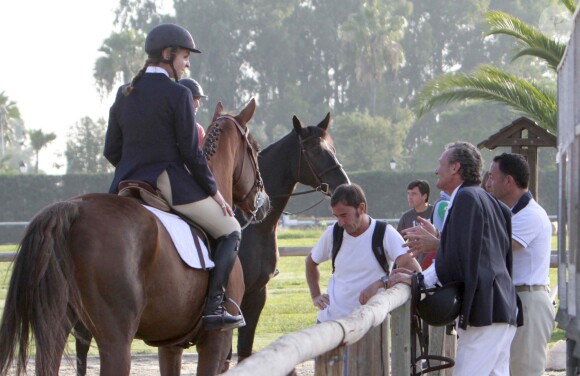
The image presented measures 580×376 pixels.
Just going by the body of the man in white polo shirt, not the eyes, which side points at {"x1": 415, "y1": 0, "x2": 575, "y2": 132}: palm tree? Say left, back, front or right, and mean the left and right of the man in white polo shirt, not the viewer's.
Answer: right

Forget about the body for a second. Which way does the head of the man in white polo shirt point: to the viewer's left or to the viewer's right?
to the viewer's left

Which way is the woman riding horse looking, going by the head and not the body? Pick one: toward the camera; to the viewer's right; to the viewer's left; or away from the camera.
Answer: to the viewer's right

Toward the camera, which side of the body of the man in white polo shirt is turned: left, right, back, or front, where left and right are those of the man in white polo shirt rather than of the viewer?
left

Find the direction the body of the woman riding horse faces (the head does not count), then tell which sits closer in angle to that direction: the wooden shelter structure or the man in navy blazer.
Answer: the wooden shelter structure

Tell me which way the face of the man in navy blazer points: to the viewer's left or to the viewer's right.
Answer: to the viewer's left

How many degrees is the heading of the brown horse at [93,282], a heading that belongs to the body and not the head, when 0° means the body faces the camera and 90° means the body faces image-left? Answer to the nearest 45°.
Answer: approximately 225°

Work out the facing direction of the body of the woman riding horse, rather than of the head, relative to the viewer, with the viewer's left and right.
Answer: facing away from the viewer and to the right of the viewer

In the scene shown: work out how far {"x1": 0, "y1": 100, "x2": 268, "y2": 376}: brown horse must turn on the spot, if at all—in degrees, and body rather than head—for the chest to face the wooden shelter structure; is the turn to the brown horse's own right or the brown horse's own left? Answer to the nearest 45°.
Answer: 0° — it already faces it
